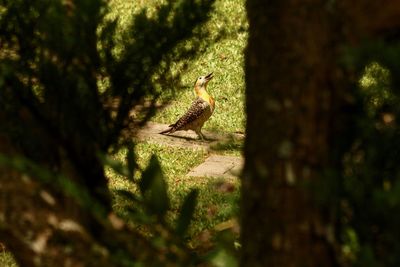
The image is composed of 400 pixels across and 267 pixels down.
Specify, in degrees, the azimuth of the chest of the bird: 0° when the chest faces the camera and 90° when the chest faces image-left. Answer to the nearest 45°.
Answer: approximately 270°

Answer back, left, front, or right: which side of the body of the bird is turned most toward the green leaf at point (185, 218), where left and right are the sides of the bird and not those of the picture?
right

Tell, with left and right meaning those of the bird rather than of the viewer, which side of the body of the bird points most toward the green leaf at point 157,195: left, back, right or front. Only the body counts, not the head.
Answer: right

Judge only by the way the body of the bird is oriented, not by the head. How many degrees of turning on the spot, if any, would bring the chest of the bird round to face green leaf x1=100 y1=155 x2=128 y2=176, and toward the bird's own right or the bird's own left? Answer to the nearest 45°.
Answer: approximately 90° to the bird's own right

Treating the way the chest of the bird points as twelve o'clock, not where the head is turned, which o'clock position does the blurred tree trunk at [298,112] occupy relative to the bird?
The blurred tree trunk is roughly at 3 o'clock from the bird.
